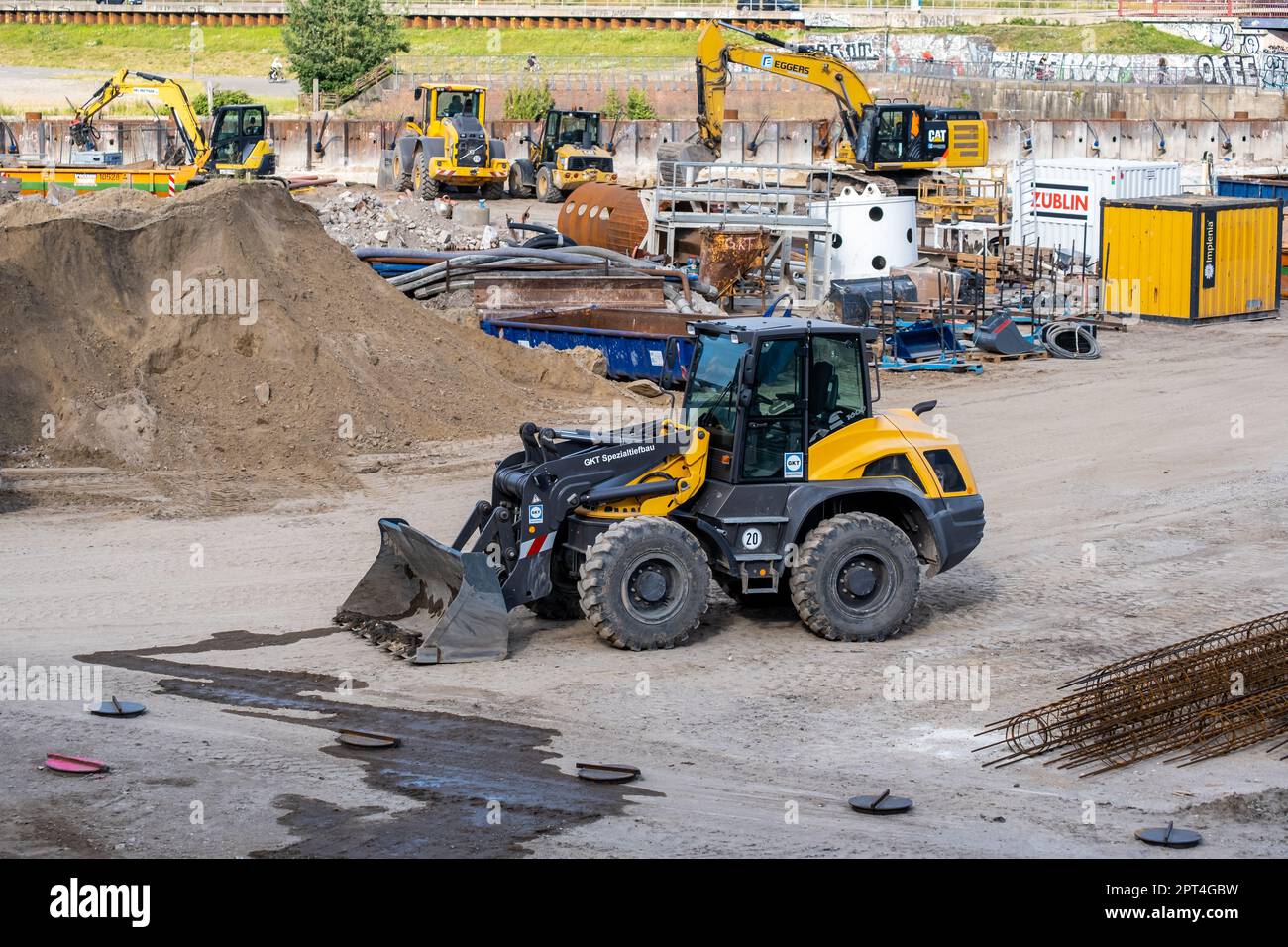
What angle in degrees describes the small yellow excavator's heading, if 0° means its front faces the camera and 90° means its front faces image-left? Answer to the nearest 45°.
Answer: approximately 90°

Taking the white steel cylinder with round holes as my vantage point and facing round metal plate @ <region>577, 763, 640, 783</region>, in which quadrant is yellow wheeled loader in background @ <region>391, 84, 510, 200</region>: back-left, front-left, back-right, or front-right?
back-right

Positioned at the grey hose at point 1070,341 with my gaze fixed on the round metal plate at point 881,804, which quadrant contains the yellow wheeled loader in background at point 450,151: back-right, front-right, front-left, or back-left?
back-right

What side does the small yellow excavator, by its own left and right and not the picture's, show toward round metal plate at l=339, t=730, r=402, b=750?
left
